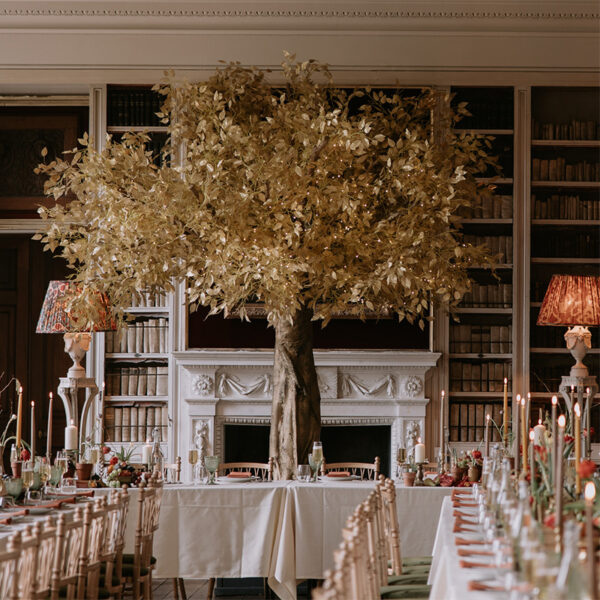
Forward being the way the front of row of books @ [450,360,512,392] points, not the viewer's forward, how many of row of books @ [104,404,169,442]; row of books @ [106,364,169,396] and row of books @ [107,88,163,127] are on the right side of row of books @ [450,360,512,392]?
3

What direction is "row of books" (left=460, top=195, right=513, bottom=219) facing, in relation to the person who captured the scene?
facing the viewer

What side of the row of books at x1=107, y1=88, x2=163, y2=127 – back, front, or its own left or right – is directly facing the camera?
front

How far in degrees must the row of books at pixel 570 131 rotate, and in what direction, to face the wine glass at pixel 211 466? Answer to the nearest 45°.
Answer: approximately 45° to its right

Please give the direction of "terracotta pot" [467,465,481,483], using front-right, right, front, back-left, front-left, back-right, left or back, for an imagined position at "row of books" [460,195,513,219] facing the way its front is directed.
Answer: front

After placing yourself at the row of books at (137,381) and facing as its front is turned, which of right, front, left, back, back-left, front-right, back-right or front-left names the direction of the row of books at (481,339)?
left

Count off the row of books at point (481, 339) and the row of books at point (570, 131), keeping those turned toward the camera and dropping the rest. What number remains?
2

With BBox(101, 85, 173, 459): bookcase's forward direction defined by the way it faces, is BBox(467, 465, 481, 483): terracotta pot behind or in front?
in front

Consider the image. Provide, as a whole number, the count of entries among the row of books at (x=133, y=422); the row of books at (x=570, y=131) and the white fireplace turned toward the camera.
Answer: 3

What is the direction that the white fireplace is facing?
toward the camera

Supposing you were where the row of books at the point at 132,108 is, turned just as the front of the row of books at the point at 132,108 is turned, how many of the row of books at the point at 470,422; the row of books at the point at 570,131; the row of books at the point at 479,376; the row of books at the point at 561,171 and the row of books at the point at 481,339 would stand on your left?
5

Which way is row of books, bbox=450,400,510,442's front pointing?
toward the camera
